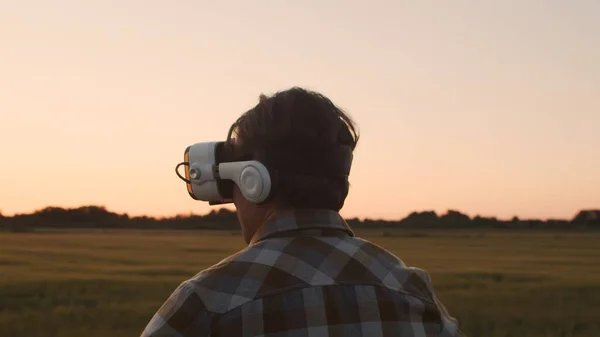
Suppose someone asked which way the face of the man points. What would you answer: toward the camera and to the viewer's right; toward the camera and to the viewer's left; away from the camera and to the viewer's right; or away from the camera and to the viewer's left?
away from the camera and to the viewer's left

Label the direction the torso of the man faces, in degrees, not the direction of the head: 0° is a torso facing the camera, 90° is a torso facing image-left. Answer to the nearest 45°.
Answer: approximately 135°
